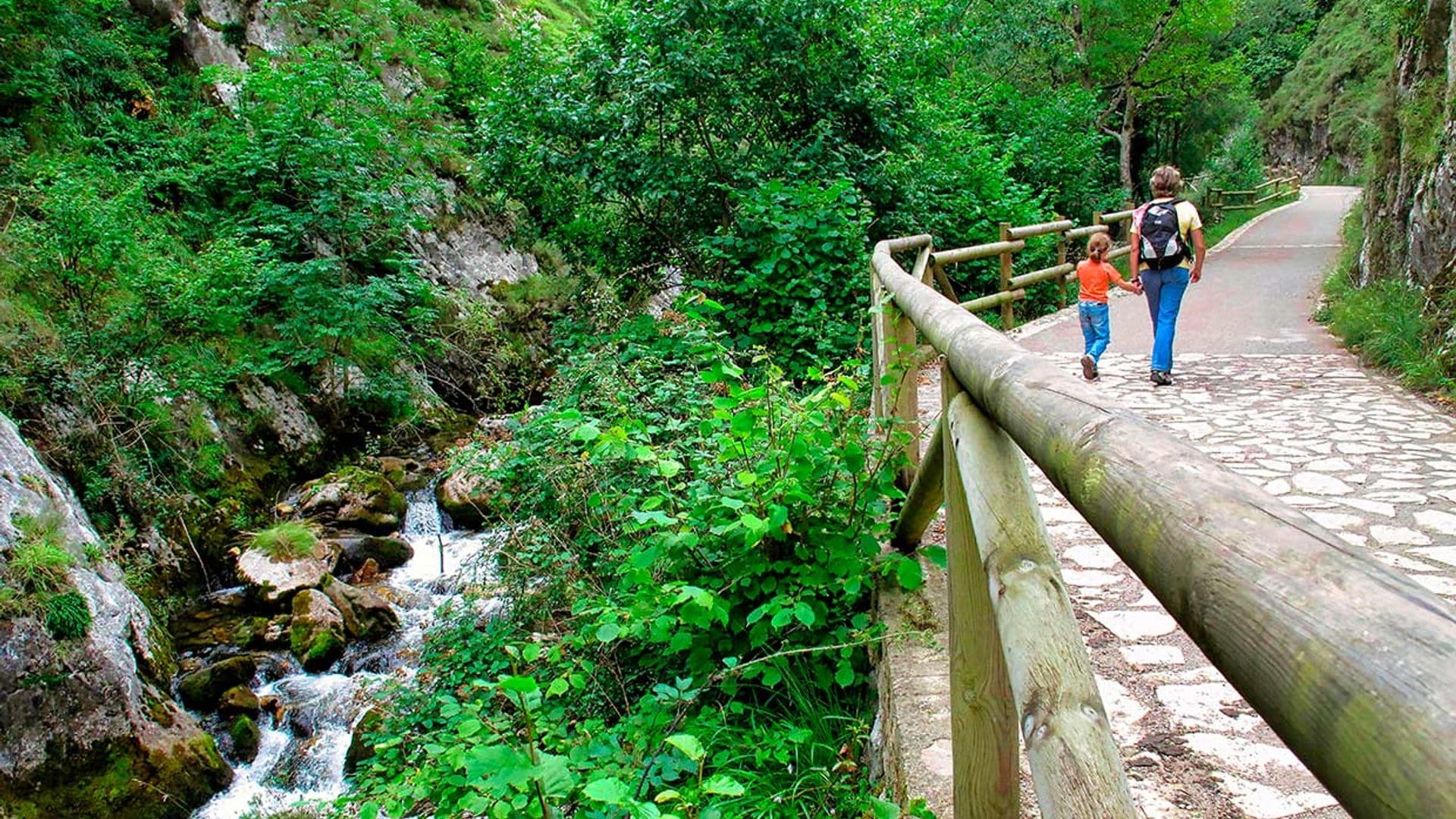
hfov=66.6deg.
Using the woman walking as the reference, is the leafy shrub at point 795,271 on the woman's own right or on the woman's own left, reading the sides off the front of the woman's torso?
on the woman's own left

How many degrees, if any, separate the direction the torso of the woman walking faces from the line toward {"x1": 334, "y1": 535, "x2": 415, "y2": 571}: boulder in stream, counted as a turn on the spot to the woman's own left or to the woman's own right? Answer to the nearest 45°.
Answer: approximately 90° to the woman's own left

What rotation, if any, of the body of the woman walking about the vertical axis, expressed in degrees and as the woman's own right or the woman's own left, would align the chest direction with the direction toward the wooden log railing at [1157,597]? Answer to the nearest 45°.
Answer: approximately 180°

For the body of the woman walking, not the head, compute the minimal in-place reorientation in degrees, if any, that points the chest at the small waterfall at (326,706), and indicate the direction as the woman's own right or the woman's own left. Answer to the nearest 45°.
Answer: approximately 135° to the woman's own left

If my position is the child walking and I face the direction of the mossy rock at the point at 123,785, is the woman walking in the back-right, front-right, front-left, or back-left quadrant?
back-left

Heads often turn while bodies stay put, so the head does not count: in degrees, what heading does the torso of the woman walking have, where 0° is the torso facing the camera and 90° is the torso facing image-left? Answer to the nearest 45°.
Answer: approximately 180°

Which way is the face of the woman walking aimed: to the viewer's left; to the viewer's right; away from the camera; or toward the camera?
away from the camera

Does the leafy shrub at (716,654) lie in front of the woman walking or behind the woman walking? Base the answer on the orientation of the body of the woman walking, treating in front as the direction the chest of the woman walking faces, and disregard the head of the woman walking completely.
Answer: behind

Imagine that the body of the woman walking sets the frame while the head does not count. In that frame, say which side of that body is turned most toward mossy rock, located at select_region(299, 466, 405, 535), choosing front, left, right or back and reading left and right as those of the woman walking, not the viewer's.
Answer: left
